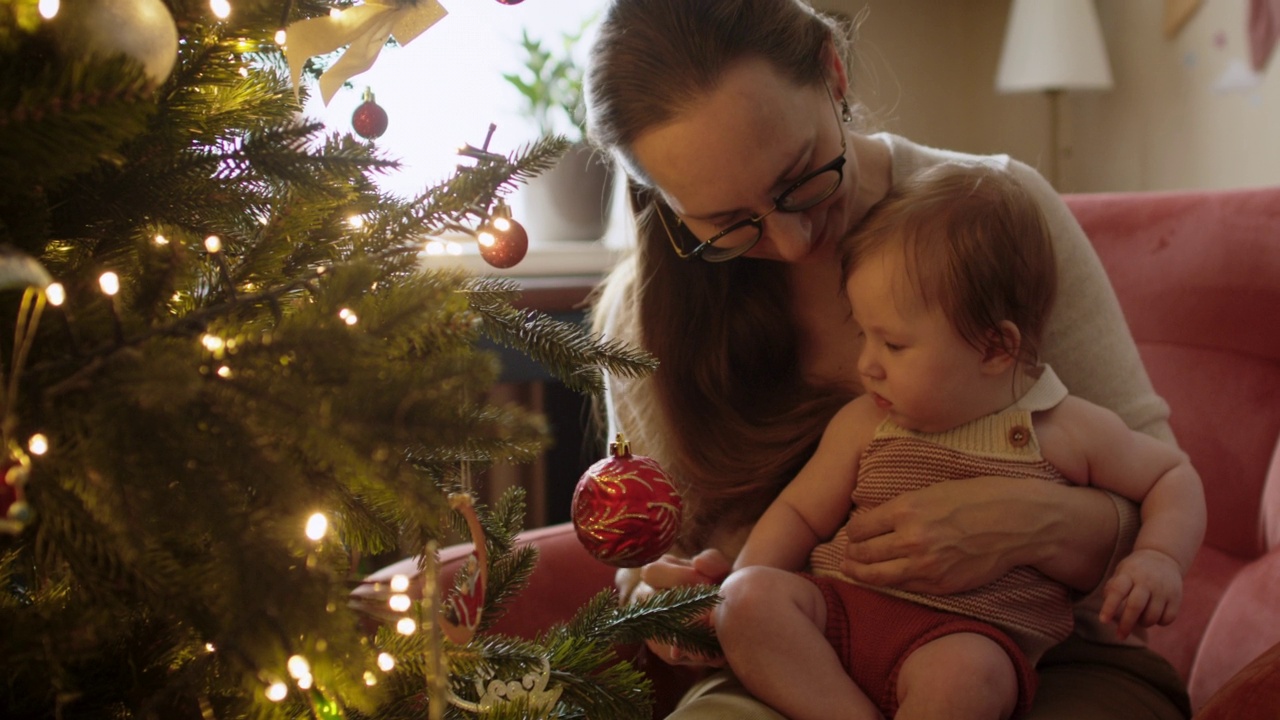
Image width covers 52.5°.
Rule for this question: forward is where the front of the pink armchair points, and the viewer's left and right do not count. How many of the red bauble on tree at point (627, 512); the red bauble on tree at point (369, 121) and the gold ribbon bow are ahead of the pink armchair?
3

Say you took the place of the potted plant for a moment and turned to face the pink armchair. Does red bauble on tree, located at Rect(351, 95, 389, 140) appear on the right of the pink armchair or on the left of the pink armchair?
right

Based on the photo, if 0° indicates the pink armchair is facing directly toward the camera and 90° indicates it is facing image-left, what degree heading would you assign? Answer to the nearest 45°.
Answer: approximately 45°

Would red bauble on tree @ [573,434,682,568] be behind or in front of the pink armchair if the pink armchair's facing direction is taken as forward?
in front

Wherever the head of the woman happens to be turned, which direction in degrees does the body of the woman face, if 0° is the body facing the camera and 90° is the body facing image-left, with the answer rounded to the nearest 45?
approximately 0°

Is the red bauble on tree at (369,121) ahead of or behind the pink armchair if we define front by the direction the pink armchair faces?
ahead
